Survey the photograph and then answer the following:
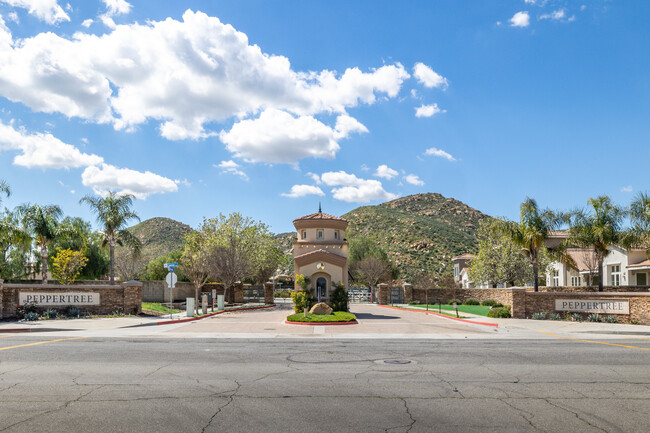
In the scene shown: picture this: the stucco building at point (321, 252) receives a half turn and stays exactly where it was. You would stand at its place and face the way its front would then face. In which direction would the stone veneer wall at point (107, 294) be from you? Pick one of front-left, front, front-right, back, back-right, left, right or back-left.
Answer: back-left

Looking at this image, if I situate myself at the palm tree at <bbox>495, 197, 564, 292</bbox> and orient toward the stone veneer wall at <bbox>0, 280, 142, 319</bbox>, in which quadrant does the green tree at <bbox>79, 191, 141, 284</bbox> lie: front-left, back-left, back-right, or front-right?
front-right

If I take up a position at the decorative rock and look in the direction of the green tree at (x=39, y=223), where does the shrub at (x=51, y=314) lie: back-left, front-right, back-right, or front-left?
front-left

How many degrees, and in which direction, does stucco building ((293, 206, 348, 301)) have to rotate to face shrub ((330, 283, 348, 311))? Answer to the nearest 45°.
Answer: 0° — it already faces it

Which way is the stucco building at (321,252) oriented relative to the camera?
toward the camera

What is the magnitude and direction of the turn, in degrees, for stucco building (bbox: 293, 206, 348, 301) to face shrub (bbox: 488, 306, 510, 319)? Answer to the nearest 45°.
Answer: approximately 45° to its left

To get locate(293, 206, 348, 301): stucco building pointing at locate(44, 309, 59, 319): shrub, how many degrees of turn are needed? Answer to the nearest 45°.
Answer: approximately 45° to its right

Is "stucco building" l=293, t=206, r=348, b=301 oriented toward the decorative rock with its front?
yes

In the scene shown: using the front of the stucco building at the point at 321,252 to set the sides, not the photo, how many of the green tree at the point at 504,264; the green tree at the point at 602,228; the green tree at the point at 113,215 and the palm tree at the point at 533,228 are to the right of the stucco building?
1

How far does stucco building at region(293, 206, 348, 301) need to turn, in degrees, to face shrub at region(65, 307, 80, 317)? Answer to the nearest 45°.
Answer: approximately 45° to its right

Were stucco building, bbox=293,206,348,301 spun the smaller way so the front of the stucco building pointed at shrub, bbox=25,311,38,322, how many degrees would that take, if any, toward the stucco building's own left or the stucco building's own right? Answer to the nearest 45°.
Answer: approximately 45° to the stucco building's own right
